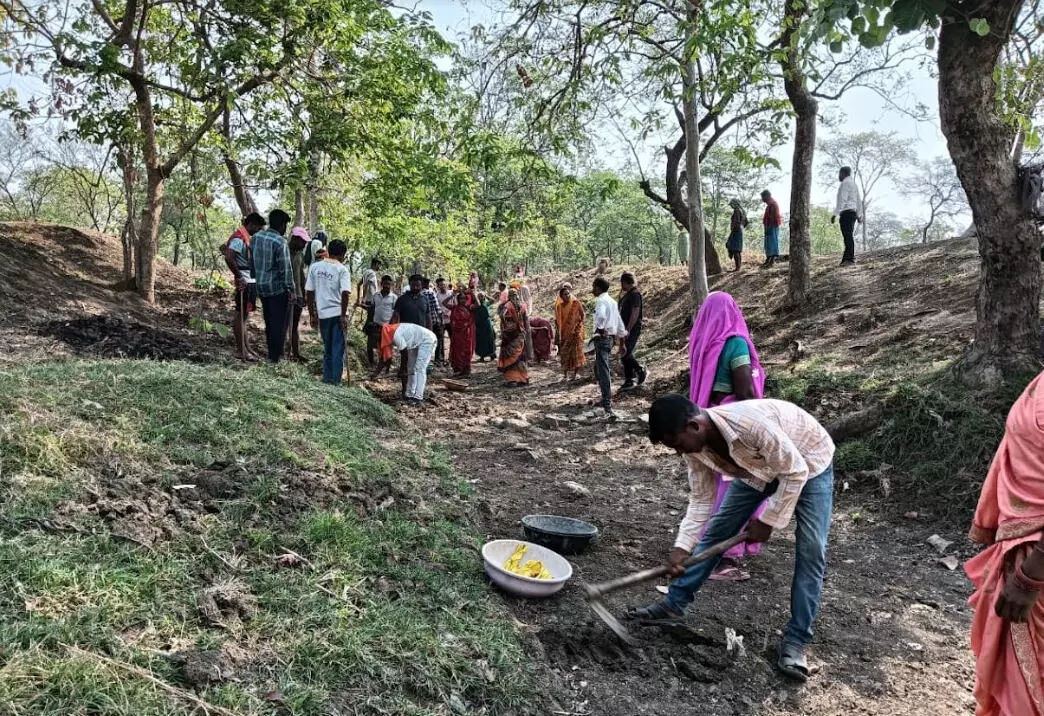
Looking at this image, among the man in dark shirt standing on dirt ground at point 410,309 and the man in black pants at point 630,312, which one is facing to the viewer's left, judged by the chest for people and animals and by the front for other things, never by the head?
the man in black pants

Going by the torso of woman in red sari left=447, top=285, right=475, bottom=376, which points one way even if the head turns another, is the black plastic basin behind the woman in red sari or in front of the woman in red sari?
in front

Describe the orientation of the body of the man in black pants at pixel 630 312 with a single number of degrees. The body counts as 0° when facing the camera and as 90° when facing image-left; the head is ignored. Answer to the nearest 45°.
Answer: approximately 90°

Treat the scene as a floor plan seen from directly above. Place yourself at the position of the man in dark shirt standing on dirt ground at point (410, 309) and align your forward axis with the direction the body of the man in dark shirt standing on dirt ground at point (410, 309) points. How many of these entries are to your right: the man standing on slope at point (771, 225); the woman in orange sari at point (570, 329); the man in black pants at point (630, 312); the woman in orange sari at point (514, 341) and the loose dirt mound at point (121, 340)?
1

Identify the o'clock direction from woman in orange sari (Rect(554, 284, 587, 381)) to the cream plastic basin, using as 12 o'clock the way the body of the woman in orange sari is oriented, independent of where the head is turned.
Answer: The cream plastic basin is roughly at 12 o'clock from the woman in orange sari.

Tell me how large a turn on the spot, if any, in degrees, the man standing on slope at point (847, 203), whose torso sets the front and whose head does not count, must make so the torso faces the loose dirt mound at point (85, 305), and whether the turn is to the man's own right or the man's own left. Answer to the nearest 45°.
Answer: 0° — they already face it

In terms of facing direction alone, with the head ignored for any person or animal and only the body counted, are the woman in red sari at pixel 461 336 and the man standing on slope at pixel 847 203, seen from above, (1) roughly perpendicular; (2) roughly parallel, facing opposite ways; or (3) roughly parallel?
roughly perpendicular

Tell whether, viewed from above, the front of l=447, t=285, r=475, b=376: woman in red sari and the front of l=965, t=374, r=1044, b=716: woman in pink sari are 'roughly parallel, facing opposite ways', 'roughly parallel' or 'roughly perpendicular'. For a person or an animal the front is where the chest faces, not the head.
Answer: roughly perpendicular

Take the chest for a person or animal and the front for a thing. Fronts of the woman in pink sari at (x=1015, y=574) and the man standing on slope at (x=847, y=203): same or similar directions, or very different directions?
same or similar directions

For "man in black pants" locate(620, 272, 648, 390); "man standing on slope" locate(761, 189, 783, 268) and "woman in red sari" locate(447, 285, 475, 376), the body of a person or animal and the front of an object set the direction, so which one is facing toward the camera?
the woman in red sari

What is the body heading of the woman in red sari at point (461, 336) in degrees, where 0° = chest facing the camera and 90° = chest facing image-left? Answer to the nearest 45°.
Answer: approximately 0°

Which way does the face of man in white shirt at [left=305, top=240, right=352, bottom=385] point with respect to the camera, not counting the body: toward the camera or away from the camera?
away from the camera

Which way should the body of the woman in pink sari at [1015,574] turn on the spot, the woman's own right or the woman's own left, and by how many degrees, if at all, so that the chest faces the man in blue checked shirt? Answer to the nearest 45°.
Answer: approximately 45° to the woman's own right
